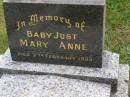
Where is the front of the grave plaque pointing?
toward the camera
